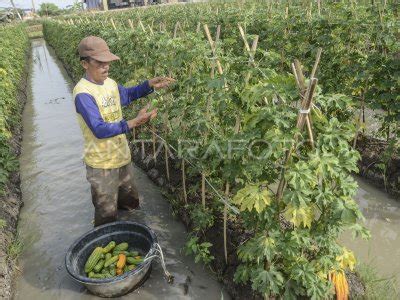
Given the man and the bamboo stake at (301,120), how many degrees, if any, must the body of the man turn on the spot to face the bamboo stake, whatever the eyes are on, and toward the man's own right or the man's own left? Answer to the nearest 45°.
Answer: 0° — they already face it

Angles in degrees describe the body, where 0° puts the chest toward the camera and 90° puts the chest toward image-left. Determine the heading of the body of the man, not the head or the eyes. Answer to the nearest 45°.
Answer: approximately 315°
